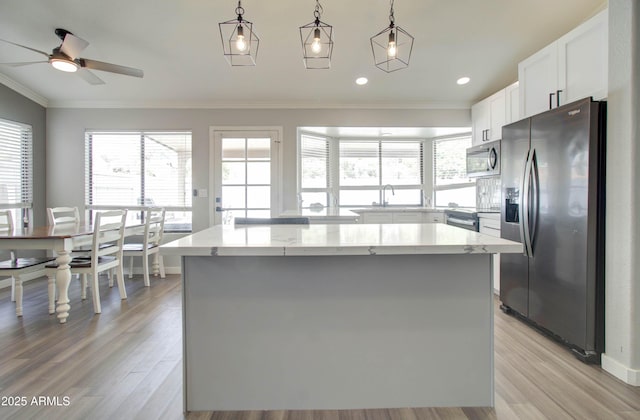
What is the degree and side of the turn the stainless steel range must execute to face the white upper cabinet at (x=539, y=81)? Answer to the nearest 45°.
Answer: approximately 90° to its left

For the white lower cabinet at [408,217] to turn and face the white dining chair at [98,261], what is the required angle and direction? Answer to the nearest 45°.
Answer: approximately 45° to its right

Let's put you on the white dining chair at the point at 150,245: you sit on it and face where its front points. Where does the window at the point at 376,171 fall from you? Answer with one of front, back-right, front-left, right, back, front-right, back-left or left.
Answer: back-right

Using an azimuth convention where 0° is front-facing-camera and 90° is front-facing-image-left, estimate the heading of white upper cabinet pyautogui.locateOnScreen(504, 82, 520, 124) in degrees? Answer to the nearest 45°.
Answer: approximately 45°

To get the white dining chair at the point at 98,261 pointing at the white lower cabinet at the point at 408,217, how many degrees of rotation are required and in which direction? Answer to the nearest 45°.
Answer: approximately 135° to its right

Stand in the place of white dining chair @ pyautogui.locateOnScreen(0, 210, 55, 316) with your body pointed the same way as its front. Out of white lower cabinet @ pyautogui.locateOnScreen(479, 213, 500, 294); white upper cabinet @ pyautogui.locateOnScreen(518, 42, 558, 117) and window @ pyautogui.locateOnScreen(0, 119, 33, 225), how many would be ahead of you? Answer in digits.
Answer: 2

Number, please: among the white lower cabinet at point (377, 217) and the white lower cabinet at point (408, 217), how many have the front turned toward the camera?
2

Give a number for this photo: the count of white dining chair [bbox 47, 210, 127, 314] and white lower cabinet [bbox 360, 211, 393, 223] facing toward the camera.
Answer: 1

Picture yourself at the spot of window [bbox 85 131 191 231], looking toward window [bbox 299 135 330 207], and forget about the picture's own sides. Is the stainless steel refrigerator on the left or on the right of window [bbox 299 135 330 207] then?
right

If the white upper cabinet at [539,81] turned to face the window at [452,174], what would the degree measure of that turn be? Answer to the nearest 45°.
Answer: approximately 90° to its right
